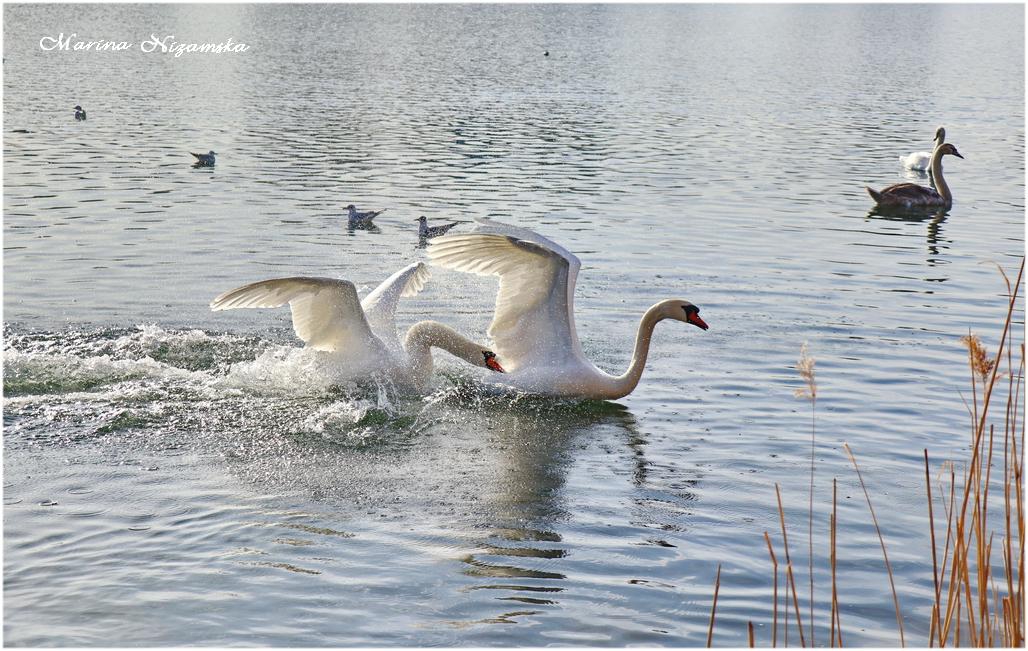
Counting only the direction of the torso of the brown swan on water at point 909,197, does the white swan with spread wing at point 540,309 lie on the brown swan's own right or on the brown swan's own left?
on the brown swan's own right

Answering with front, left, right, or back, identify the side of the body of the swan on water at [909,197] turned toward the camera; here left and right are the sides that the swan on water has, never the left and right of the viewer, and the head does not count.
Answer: right

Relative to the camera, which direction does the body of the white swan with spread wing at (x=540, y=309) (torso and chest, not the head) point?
to the viewer's right

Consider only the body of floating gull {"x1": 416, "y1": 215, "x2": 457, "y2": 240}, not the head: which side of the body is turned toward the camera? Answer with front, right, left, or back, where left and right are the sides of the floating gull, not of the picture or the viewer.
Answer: left

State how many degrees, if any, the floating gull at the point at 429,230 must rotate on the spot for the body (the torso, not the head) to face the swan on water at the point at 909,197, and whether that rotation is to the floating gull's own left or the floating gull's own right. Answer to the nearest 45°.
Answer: approximately 180°
